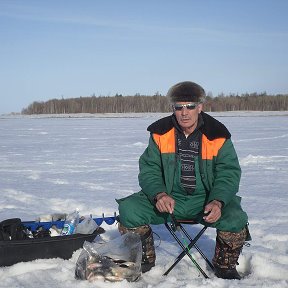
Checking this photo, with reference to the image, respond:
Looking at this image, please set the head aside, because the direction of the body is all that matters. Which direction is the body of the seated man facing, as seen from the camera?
toward the camera

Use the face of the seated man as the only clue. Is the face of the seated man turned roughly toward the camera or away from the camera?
toward the camera

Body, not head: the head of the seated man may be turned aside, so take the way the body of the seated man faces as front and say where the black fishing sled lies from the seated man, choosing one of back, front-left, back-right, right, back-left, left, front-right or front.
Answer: right
